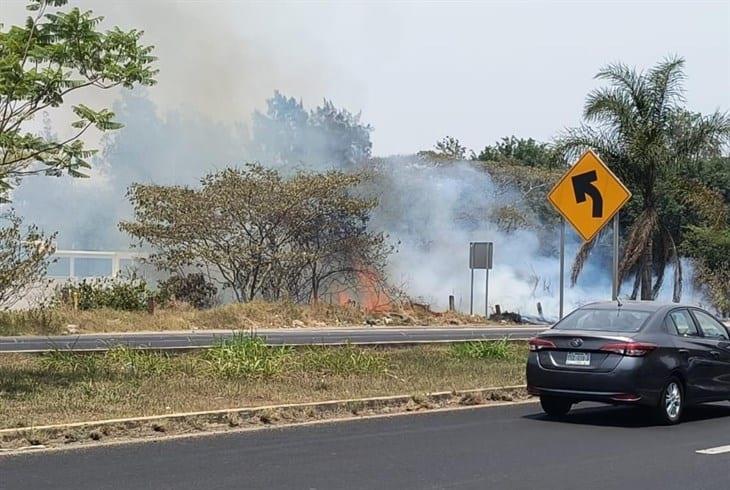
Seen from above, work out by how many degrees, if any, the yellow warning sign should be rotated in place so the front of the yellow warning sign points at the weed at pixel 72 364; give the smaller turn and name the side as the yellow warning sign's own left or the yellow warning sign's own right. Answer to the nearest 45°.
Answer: approximately 45° to the yellow warning sign's own right

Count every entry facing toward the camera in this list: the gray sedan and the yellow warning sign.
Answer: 1

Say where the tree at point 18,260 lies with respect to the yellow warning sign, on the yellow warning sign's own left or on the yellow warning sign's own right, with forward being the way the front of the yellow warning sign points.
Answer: on the yellow warning sign's own right

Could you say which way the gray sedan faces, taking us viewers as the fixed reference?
facing away from the viewer and to the right of the viewer

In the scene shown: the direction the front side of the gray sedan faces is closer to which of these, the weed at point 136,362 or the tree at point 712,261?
the tree

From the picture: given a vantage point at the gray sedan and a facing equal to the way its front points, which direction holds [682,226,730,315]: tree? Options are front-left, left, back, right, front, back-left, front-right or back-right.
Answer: front-left

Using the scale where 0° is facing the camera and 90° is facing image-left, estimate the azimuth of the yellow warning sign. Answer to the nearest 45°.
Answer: approximately 0°

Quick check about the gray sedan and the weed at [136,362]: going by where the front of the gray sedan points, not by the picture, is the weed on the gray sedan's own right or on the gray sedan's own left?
on the gray sedan's own left

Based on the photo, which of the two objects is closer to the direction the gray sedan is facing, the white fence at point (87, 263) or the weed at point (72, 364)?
the white fence

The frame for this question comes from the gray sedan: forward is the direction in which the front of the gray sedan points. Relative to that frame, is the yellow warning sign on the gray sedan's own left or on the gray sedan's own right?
on the gray sedan's own left

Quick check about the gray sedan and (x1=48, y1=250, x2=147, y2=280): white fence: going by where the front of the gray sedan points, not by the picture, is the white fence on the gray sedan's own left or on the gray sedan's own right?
on the gray sedan's own left

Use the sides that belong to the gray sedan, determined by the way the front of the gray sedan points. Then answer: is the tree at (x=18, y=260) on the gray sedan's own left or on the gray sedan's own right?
on the gray sedan's own left
